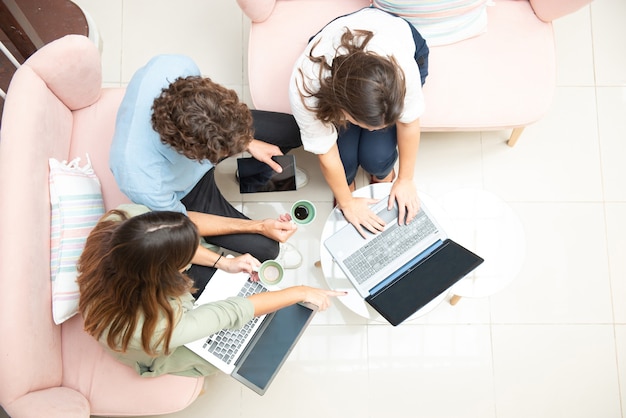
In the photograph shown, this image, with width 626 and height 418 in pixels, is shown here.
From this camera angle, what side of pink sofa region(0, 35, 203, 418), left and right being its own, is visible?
right

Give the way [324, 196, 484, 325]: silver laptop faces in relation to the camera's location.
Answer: facing away from the viewer and to the left of the viewer

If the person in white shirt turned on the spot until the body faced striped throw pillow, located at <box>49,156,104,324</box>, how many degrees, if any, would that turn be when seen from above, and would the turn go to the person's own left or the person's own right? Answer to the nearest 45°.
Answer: approximately 90° to the person's own right

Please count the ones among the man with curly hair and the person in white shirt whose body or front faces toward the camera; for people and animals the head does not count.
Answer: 1

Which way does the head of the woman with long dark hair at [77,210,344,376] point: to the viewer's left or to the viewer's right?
to the viewer's right

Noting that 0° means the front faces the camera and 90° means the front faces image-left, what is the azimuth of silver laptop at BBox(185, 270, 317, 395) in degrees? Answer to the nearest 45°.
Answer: approximately 135°

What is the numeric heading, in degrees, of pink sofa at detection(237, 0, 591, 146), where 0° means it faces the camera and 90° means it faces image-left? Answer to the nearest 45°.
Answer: approximately 0°

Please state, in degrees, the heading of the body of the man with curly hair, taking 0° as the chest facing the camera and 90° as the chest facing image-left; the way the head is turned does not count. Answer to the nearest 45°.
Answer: approximately 270°
